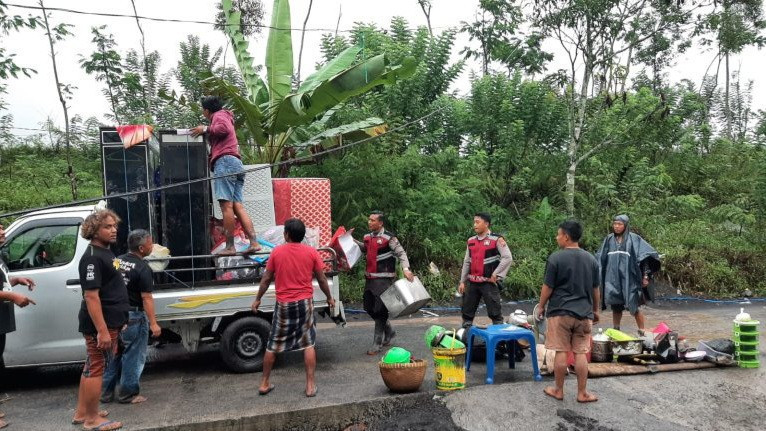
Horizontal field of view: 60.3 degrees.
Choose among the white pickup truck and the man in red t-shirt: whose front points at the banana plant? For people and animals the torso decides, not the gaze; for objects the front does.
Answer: the man in red t-shirt

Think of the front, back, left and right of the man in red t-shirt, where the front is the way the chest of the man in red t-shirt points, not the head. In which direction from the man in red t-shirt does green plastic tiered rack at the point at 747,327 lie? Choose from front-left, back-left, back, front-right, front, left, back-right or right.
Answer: right

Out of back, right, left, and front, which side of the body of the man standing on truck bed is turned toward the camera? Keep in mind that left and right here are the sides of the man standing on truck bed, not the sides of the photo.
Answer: left

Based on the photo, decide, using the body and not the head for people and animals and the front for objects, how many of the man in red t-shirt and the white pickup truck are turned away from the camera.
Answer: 1

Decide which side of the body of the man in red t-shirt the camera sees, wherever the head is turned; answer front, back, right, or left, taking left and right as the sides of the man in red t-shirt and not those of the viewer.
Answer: back

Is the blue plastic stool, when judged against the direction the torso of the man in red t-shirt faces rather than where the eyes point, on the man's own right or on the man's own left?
on the man's own right

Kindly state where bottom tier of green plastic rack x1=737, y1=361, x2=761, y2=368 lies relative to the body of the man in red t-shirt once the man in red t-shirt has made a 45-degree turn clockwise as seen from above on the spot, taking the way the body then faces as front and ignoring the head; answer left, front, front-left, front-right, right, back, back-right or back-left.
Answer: front-right

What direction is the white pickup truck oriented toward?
to the viewer's left

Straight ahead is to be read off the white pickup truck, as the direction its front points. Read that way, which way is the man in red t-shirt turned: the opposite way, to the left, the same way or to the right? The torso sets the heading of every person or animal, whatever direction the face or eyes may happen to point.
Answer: to the right

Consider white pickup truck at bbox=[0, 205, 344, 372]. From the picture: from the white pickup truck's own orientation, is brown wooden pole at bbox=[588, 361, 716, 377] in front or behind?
behind

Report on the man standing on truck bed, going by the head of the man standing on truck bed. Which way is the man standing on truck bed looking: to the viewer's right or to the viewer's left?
to the viewer's left

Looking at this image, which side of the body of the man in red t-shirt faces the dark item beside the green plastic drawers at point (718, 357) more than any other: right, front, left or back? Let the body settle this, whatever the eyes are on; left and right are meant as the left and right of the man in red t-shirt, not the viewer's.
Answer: right

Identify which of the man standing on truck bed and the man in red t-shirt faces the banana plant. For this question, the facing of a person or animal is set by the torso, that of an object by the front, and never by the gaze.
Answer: the man in red t-shirt

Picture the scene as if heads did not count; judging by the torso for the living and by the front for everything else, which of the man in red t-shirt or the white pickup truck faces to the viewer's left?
the white pickup truck

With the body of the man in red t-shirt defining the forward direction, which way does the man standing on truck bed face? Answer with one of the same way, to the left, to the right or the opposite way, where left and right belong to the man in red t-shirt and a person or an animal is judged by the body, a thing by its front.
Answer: to the left

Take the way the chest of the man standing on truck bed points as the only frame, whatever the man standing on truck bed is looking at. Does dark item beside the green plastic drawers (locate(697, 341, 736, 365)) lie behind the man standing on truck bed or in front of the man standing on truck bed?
behind
